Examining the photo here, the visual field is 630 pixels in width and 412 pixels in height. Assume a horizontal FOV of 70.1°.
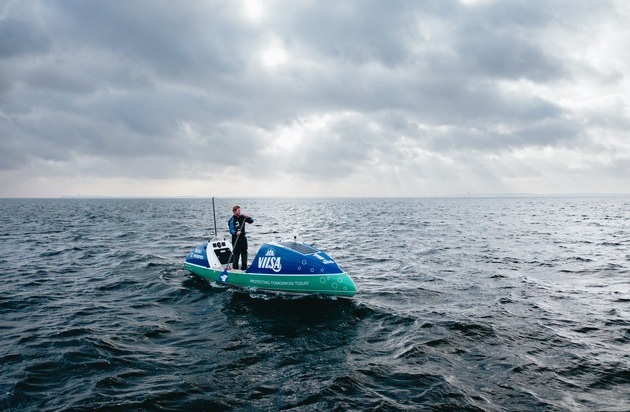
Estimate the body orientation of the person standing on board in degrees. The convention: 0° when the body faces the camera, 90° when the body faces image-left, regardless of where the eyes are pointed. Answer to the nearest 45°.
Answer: approximately 315°
